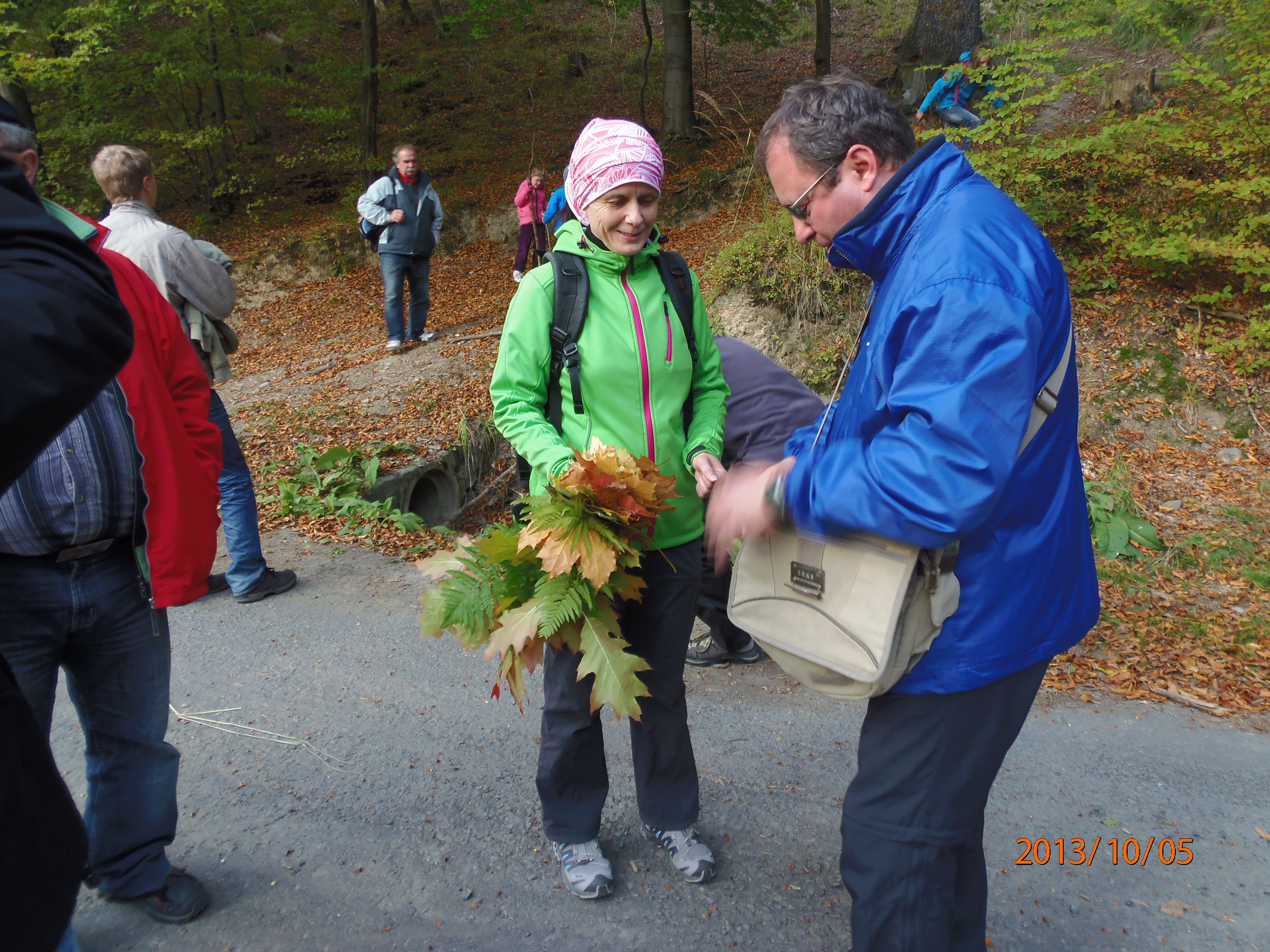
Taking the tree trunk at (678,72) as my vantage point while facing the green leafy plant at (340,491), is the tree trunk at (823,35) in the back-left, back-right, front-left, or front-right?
back-left

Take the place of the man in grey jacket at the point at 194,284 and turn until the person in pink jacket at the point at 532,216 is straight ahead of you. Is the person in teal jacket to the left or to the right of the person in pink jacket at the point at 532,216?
right

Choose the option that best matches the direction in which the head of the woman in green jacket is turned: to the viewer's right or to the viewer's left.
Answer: to the viewer's right

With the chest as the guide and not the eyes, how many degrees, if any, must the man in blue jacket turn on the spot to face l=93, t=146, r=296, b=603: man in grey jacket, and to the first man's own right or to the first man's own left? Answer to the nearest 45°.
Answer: approximately 45° to the first man's own right

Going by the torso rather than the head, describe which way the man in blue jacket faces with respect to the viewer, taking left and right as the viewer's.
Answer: facing to the left of the viewer

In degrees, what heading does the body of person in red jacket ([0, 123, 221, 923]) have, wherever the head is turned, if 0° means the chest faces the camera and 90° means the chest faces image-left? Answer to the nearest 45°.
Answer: approximately 0°

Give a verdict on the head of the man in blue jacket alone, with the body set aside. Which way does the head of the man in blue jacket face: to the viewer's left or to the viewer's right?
to the viewer's left

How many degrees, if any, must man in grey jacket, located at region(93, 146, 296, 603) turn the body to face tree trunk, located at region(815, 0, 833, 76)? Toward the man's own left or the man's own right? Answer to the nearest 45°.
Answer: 0° — they already face it

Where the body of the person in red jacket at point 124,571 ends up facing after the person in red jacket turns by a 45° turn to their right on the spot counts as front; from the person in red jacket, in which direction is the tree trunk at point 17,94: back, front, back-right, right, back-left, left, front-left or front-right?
back-right
